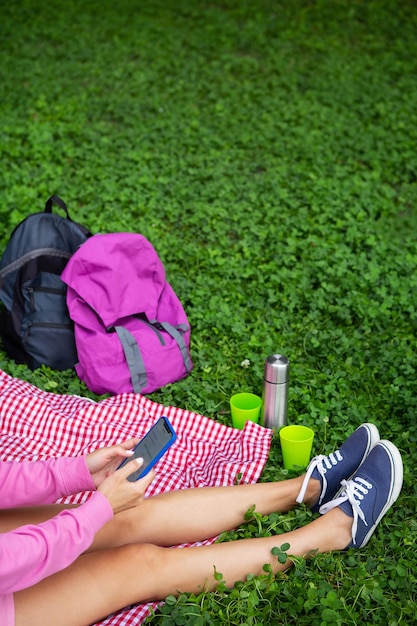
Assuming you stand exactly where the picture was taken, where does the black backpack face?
facing the viewer and to the right of the viewer

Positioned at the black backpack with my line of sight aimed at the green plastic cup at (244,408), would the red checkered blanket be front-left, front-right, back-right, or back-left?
front-right

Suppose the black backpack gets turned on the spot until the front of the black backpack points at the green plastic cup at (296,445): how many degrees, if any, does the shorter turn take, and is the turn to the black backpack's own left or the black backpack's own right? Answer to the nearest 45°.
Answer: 0° — it already faces it

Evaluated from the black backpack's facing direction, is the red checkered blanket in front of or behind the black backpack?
in front

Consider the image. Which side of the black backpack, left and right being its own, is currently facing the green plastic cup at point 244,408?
front
